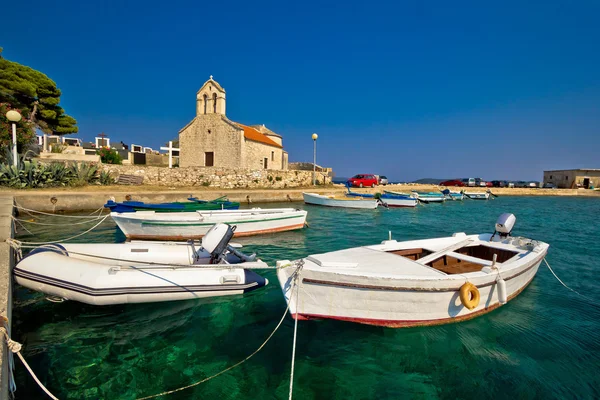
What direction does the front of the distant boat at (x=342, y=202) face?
to the viewer's left

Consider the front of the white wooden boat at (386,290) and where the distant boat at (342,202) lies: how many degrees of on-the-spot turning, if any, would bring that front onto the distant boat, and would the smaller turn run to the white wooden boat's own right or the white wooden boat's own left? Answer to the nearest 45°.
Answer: approximately 135° to the white wooden boat's own right

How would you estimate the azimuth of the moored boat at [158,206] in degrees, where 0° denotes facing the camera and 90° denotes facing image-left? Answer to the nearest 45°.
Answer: approximately 90°

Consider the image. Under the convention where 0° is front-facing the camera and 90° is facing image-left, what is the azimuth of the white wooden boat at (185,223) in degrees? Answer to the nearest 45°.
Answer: approximately 90°

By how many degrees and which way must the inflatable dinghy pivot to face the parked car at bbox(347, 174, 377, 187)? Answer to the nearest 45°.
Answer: approximately 135° to its right

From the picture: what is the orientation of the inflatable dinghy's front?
to the viewer's left

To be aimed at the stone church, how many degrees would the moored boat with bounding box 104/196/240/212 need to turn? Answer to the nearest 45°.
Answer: approximately 90° to its right
